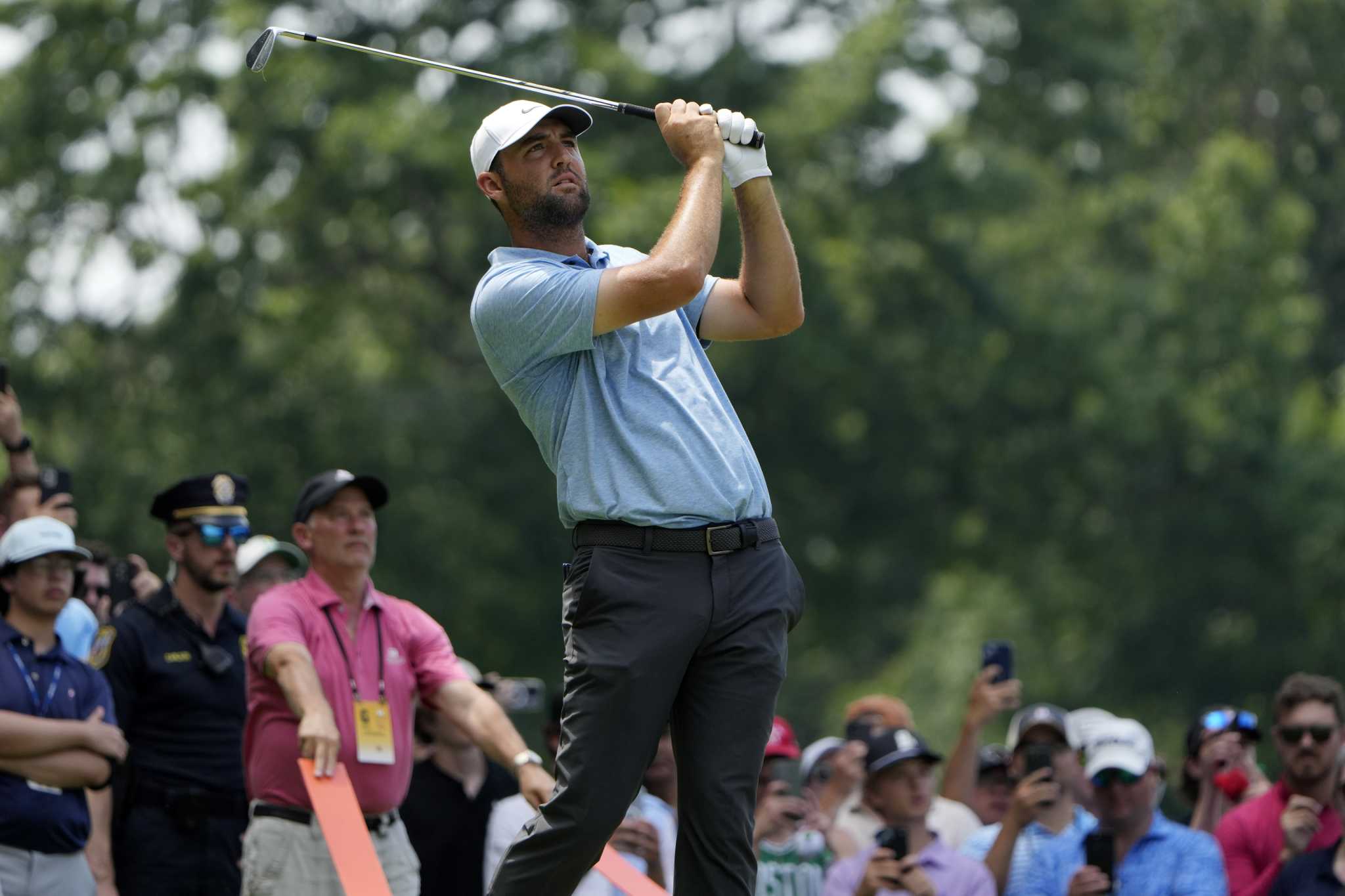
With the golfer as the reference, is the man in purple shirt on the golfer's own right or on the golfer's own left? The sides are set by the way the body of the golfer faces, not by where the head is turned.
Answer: on the golfer's own left

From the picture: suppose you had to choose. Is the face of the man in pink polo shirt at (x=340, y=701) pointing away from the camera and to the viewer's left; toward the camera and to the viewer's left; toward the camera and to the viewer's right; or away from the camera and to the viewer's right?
toward the camera and to the viewer's right

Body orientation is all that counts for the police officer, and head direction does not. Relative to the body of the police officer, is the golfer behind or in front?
in front

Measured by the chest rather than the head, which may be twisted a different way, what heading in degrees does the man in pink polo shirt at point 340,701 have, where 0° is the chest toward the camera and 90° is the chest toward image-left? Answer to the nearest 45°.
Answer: approximately 315°

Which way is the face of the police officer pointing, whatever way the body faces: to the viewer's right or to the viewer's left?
to the viewer's right

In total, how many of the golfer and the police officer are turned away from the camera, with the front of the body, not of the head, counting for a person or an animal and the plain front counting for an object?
0

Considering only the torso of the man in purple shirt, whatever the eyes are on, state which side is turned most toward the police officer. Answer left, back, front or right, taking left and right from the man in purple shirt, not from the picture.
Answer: right

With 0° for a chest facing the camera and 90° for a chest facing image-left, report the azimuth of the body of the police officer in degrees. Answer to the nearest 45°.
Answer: approximately 315°

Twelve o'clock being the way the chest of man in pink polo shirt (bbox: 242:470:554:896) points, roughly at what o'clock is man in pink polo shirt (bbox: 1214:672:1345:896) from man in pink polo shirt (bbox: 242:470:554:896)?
man in pink polo shirt (bbox: 1214:672:1345:896) is roughly at 10 o'clock from man in pink polo shirt (bbox: 242:470:554:896).
